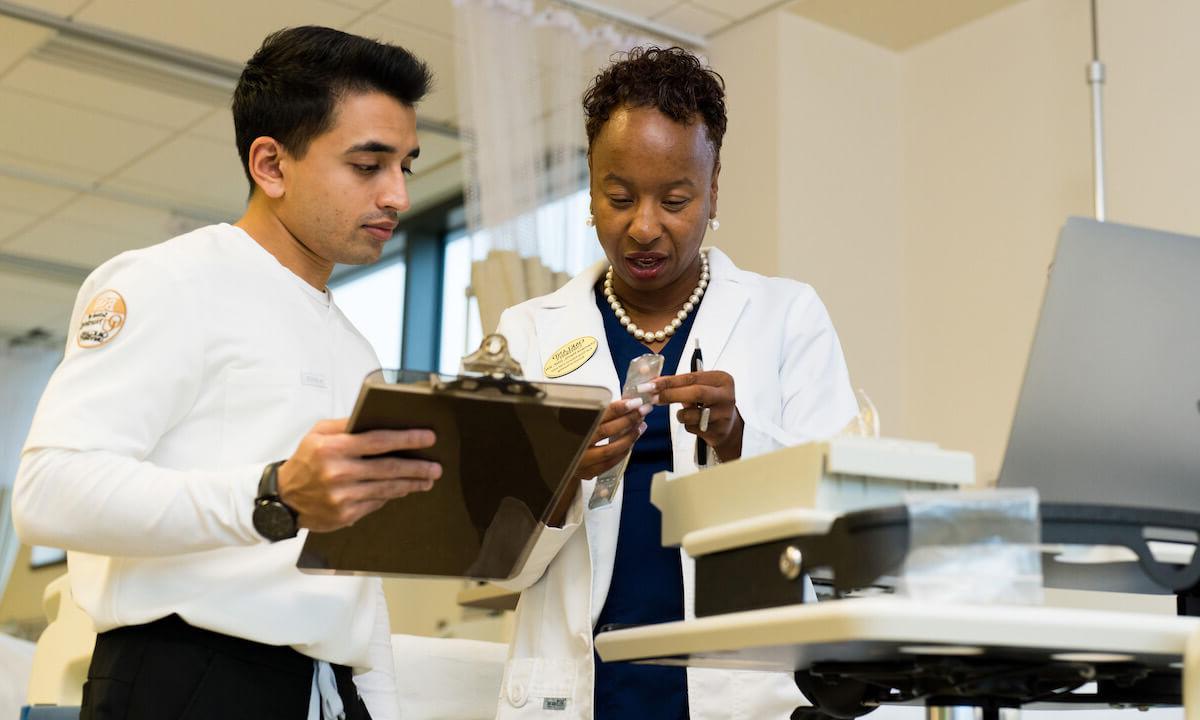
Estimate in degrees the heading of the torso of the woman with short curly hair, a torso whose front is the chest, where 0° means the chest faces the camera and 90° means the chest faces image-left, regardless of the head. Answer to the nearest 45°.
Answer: approximately 0°

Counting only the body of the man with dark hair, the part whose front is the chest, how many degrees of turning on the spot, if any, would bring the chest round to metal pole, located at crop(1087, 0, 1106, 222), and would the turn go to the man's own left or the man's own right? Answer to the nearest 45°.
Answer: approximately 90° to the man's own left

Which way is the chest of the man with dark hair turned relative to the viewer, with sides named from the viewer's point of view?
facing the viewer and to the right of the viewer

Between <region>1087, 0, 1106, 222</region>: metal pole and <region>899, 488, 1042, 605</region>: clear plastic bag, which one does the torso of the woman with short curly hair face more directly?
the clear plastic bag

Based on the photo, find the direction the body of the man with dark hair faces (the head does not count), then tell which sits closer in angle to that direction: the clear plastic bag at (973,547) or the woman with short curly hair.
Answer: the clear plastic bag

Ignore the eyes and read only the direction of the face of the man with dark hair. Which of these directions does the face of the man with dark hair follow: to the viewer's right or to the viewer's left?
to the viewer's right

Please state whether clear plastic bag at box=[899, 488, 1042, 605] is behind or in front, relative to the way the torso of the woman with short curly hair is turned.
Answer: in front

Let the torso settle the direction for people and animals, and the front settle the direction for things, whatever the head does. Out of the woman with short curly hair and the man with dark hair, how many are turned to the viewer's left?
0

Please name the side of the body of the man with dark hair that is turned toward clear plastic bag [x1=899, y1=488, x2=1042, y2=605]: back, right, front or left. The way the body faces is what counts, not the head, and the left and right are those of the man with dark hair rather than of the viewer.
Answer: front
